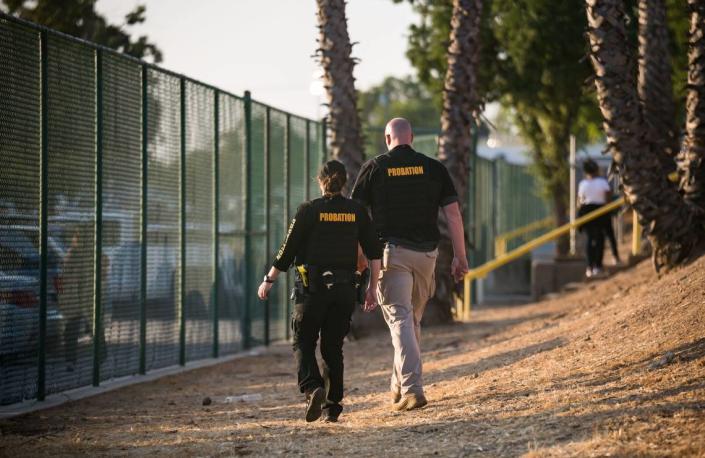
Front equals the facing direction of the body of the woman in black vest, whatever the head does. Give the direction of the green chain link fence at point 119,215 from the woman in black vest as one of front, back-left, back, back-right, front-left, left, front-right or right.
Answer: front-left

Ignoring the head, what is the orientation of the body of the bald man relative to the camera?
away from the camera

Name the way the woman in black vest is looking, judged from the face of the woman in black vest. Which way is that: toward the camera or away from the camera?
away from the camera

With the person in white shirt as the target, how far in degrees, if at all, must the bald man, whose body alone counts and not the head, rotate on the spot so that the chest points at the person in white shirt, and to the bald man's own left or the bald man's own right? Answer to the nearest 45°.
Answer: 0° — they already face them

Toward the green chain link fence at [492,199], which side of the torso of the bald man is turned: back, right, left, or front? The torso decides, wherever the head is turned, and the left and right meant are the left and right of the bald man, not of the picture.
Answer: front

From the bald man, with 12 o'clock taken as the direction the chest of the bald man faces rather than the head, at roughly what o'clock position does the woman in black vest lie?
The woman in black vest is roughly at 8 o'clock from the bald man.

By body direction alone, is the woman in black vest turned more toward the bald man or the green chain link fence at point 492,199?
the green chain link fence

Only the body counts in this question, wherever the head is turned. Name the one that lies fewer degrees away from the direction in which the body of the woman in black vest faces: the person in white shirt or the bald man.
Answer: the person in white shirt

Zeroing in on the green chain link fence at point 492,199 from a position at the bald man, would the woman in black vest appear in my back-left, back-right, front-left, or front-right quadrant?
back-left

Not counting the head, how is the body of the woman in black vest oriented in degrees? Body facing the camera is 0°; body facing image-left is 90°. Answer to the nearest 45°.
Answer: approximately 180°

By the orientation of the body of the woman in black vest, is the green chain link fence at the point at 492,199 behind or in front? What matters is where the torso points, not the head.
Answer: in front

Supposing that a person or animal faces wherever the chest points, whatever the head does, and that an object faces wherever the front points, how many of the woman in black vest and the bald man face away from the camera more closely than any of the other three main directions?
2
